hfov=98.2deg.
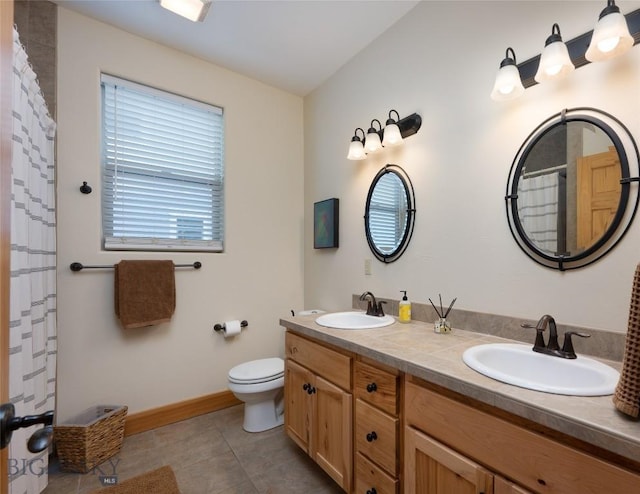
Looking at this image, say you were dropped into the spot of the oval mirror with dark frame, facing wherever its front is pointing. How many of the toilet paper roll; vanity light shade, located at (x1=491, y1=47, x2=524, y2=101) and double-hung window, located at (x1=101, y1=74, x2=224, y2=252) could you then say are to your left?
1

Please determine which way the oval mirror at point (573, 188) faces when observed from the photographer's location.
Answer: facing the viewer and to the left of the viewer

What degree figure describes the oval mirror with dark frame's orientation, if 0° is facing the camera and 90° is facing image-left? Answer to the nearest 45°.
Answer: approximately 45°

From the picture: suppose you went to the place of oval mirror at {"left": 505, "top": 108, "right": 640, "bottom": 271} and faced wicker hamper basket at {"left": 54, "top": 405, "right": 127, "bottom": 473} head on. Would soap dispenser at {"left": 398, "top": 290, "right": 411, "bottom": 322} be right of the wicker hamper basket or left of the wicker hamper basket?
right

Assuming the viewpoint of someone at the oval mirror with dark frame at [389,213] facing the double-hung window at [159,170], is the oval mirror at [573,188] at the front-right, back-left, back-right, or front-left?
back-left

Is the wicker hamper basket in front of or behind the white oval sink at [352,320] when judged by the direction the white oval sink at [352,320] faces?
in front

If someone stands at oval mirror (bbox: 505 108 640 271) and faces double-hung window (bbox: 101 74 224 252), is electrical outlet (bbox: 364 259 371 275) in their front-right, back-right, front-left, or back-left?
front-right

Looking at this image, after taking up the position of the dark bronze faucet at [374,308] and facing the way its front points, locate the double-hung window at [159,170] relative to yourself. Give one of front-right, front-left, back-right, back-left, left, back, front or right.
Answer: front-right
